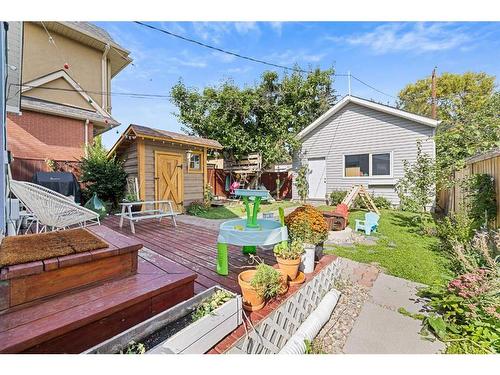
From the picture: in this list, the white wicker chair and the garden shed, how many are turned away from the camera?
0

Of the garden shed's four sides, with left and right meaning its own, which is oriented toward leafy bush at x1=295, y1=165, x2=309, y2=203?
left

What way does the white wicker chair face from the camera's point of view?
to the viewer's right

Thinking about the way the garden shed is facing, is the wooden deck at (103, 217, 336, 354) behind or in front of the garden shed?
in front

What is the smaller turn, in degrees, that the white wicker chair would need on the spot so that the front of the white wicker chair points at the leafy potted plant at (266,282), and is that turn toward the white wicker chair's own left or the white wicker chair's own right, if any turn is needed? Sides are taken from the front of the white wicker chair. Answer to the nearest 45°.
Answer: approximately 45° to the white wicker chair's own right

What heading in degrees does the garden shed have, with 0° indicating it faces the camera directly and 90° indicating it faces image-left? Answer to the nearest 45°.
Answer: approximately 315°

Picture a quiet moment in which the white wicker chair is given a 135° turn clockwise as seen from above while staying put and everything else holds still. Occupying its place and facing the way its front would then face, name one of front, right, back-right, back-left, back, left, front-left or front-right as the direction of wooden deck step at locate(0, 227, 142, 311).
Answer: front-left

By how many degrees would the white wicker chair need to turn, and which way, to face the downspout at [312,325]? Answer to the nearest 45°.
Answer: approximately 45° to its right
